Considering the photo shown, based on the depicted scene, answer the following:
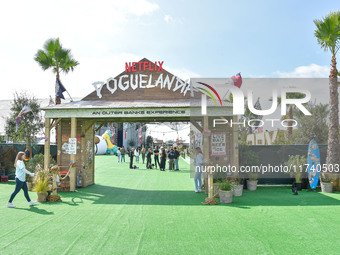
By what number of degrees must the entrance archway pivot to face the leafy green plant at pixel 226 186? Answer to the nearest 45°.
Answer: approximately 45° to its left

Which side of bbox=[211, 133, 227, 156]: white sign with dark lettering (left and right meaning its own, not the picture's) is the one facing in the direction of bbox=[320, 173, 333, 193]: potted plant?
left

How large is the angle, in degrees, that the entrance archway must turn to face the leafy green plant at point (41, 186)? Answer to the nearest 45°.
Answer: approximately 45° to its right

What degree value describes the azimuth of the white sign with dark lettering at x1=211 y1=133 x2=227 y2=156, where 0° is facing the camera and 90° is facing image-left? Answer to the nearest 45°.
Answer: approximately 0°

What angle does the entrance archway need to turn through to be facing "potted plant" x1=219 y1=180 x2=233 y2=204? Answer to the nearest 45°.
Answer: approximately 45° to its left

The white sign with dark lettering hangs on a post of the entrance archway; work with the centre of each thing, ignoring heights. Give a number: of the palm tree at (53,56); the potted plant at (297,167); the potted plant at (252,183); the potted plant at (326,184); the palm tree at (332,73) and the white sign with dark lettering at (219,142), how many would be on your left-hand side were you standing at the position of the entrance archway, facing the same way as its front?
5

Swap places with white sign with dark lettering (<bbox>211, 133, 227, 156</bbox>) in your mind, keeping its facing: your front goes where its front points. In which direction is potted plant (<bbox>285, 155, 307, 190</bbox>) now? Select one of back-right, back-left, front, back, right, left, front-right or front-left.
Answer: left

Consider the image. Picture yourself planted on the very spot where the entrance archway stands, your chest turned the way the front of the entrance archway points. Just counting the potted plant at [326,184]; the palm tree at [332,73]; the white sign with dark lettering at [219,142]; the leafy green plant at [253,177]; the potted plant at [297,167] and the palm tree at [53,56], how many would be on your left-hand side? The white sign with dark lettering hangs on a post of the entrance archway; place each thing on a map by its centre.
5

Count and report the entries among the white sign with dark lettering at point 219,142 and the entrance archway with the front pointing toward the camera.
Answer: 2

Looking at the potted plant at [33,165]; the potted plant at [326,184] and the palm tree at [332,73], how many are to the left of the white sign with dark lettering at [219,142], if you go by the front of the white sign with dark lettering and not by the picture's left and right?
2

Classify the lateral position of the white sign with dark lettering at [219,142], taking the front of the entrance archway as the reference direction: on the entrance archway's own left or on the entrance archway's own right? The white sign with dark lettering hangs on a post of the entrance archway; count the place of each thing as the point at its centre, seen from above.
on the entrance archway's own left

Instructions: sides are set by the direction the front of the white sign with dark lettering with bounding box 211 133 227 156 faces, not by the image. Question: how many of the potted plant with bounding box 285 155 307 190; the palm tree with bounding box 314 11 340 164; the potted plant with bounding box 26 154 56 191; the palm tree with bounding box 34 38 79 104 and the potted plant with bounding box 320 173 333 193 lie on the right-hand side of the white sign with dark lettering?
2

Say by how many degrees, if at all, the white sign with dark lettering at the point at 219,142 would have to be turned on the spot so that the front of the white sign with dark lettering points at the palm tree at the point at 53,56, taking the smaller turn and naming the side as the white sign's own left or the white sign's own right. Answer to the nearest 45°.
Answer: approximately 90° to the white sign's own right

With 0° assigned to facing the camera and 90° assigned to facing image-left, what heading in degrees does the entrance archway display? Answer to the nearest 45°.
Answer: approximately 0°
